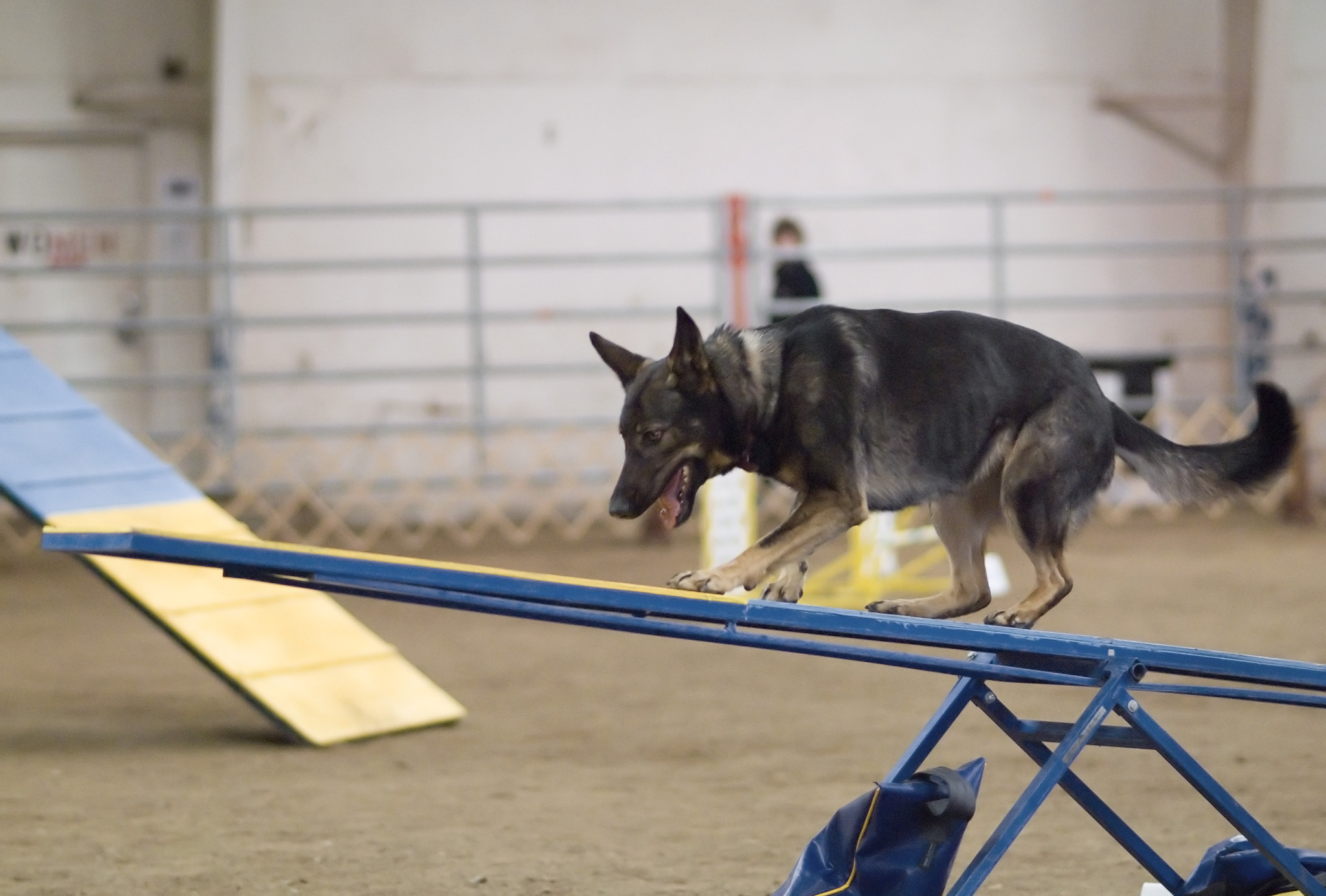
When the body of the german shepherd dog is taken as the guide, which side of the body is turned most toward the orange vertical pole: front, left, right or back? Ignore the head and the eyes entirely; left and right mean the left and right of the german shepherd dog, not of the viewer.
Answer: right

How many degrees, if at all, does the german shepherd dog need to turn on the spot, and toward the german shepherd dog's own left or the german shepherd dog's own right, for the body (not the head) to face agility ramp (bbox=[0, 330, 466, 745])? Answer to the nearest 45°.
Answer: approximately 45° to the german shepherd dog's own right

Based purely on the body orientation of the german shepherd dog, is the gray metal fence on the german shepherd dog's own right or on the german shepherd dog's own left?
on the german shepherd dog's own right

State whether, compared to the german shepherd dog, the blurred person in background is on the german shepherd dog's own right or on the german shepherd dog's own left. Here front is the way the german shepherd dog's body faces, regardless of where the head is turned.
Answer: on the german shepherd dog's own right

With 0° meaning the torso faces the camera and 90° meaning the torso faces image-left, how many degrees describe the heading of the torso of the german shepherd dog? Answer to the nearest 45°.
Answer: approximately 90°
